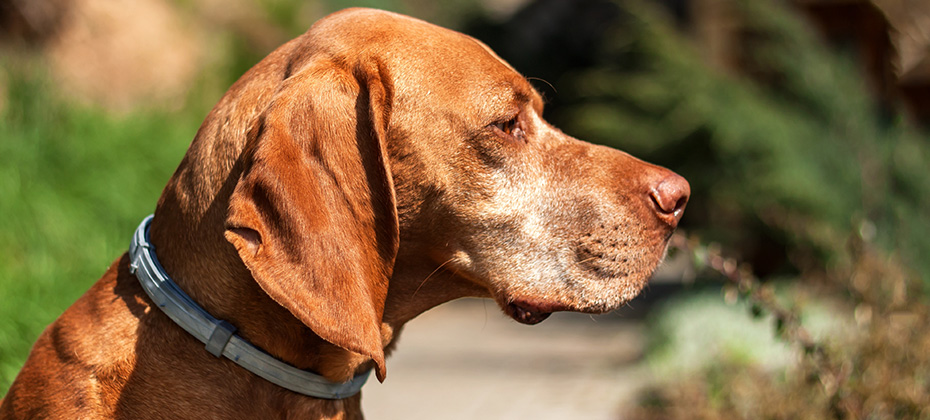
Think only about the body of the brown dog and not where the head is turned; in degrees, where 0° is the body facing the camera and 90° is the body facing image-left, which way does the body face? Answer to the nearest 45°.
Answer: approximately 270°
